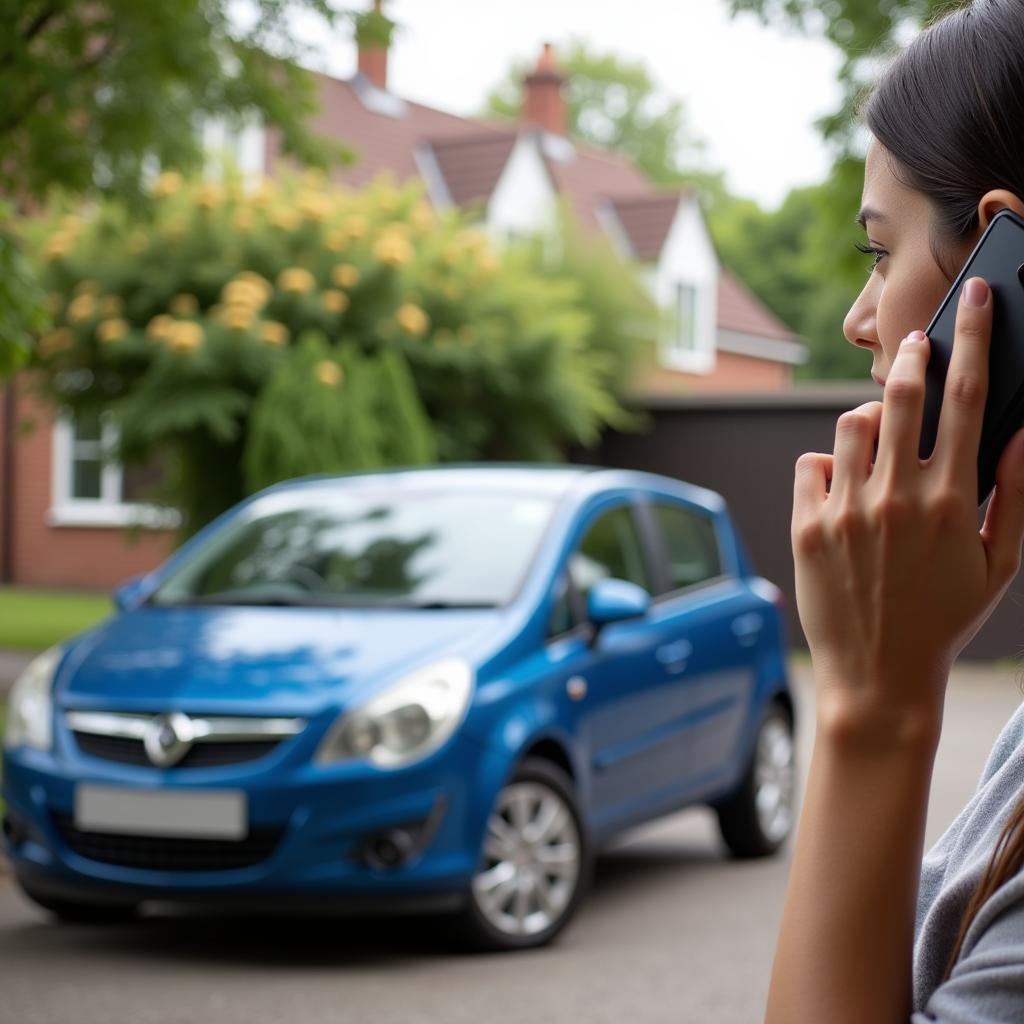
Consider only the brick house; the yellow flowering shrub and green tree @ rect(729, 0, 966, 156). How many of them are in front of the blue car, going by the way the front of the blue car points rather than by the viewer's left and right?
0

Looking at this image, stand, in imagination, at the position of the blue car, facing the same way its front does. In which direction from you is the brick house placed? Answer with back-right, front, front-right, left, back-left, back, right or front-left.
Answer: back-right

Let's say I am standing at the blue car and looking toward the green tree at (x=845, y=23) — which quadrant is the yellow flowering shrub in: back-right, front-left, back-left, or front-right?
front-left

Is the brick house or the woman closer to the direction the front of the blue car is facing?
the woman

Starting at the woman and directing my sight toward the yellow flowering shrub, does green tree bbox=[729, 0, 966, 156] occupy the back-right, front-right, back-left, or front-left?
front-right

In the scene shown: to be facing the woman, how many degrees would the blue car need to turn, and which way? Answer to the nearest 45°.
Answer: approximately 45° to its left

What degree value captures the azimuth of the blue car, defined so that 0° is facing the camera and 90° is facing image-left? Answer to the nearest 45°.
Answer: approximately 45°

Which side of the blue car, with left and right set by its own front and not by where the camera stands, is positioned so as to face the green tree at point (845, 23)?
back

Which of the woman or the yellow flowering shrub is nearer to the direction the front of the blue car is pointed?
the woman

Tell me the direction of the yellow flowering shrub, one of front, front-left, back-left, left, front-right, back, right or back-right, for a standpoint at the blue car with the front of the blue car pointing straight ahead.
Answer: back-right

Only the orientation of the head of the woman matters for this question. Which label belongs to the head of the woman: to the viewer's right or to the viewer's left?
to the viewer's left
